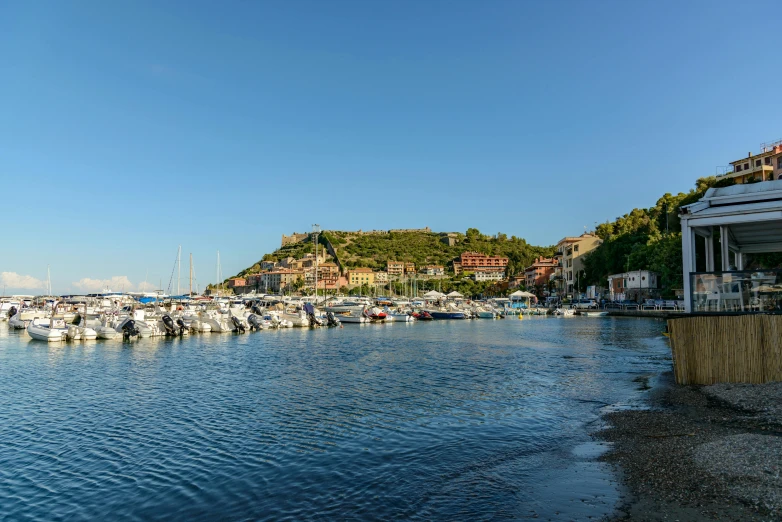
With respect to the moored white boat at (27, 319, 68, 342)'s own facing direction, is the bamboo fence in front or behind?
behind

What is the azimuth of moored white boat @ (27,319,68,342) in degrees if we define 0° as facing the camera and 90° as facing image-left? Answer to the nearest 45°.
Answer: approximately 135°
